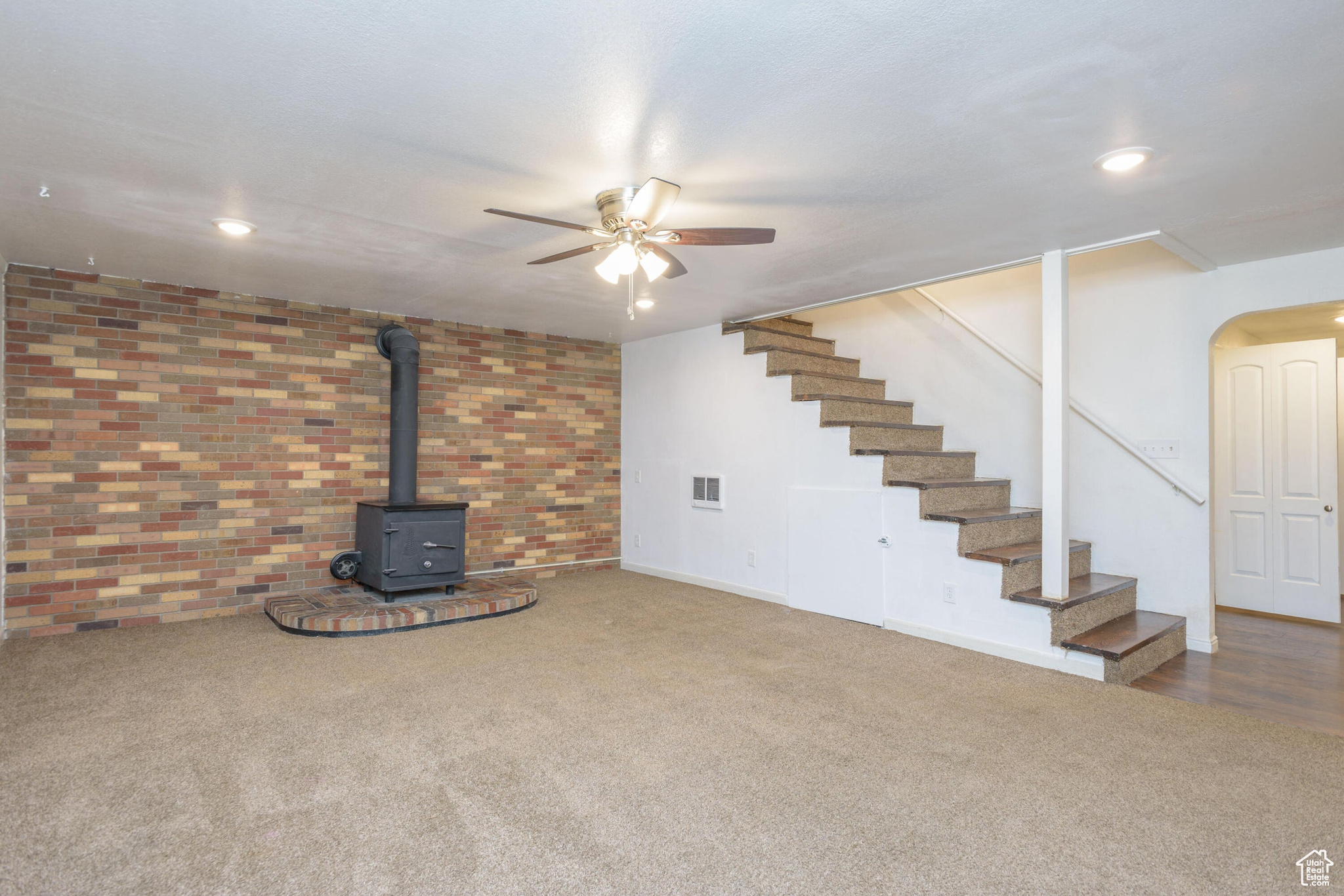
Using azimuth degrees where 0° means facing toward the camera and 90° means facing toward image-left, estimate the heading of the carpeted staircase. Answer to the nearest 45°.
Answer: approximately 315°

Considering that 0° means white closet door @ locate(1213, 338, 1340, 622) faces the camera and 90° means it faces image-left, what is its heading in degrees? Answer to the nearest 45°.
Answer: approximately 45°

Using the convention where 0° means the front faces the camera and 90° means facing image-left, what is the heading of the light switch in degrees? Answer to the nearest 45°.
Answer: approximately 45°

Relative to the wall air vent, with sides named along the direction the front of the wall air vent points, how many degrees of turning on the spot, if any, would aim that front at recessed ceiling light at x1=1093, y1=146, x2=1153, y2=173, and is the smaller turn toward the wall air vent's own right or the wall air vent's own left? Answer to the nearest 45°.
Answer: approximately 90° to the wall air vent's own left

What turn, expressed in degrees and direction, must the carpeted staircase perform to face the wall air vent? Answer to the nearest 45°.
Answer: approximately 135° to its right

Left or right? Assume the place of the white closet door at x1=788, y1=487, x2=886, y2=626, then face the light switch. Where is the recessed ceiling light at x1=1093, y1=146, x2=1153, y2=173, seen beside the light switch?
right

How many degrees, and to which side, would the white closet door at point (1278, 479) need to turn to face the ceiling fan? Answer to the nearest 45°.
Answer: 0° — it already faces it
